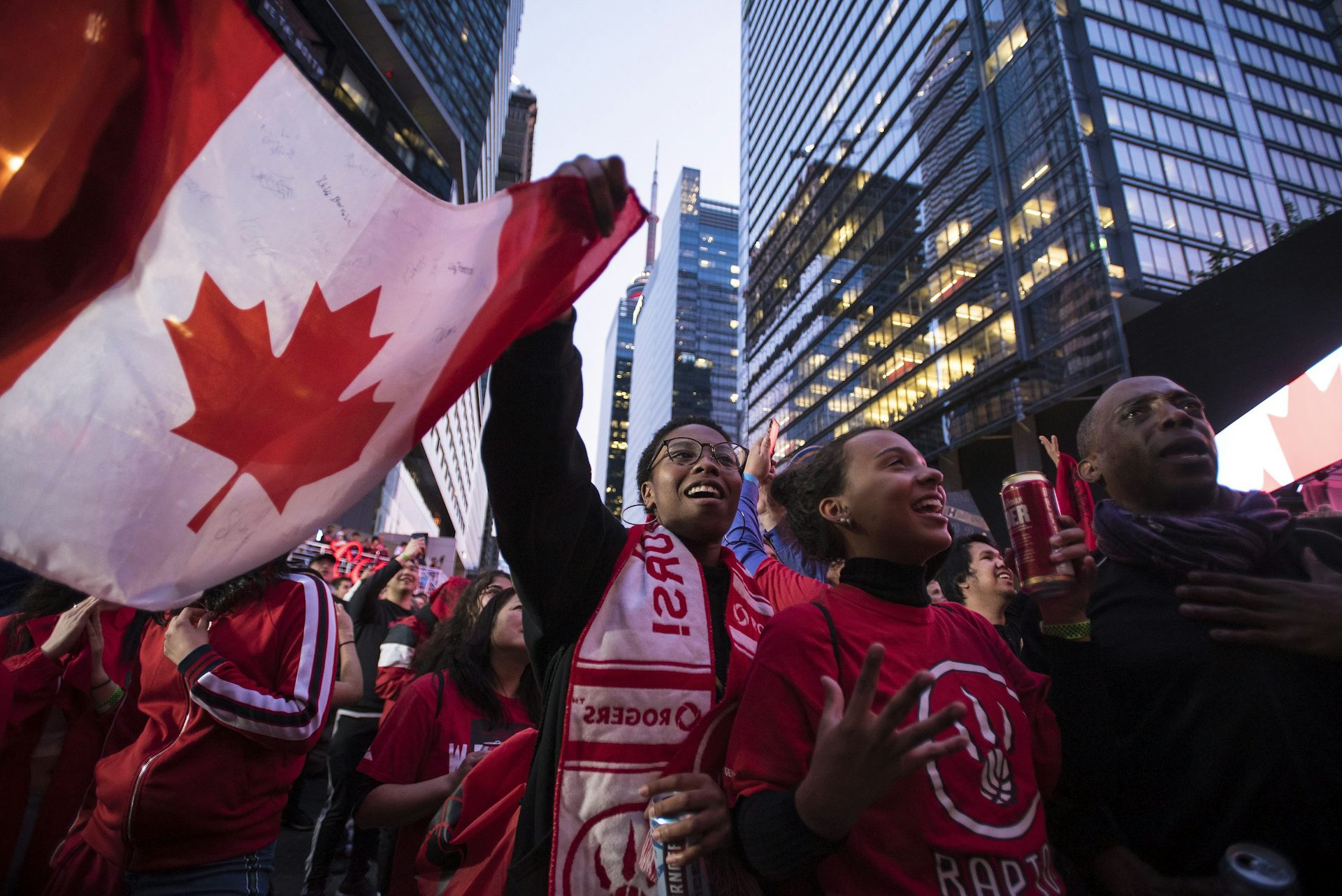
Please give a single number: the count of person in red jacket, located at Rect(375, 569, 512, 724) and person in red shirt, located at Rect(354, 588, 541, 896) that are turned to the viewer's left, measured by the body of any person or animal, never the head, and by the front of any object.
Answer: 0

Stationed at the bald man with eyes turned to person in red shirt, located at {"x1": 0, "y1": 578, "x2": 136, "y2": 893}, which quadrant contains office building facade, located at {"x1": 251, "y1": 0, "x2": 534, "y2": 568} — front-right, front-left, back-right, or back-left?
front-right

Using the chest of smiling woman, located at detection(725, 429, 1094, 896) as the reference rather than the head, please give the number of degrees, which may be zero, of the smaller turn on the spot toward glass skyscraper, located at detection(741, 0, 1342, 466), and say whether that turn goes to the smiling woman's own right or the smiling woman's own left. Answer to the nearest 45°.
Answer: approximately 135° to the smiling woman's own left

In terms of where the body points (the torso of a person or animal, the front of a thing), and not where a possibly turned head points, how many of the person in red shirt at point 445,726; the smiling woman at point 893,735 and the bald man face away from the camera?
0

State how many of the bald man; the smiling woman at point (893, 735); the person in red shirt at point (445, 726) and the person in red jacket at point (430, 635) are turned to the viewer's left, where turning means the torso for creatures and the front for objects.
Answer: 0

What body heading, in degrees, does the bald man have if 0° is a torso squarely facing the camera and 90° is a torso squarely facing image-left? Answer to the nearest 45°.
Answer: approximately 315°

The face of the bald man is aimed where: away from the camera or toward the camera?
toward the camera

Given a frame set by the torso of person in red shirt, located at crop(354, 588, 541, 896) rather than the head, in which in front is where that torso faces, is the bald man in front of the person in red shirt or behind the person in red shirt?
in front

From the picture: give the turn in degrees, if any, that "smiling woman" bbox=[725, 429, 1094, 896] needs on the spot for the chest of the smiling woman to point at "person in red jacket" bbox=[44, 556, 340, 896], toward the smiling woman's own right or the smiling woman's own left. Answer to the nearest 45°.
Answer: approximately 135° to the smiling woman's own right

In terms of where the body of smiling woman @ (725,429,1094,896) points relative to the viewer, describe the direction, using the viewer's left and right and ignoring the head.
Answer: facing the viewer and to the right of the viewer

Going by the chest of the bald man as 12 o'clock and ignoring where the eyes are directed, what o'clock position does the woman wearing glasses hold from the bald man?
The woman wearing glasses is roughly at 3 o'clock from the bald man.

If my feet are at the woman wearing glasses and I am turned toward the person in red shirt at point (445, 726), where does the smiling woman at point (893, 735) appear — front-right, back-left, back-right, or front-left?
back-right
